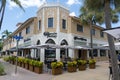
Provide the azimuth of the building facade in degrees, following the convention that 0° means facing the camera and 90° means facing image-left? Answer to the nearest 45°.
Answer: approximately 0°

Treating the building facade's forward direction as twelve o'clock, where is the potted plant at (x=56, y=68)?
The potted plant is roughly at 12 o'clock from the building facade.

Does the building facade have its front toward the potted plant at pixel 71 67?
yes

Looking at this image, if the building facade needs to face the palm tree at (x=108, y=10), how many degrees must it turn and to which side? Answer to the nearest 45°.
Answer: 0° — it already faces it
